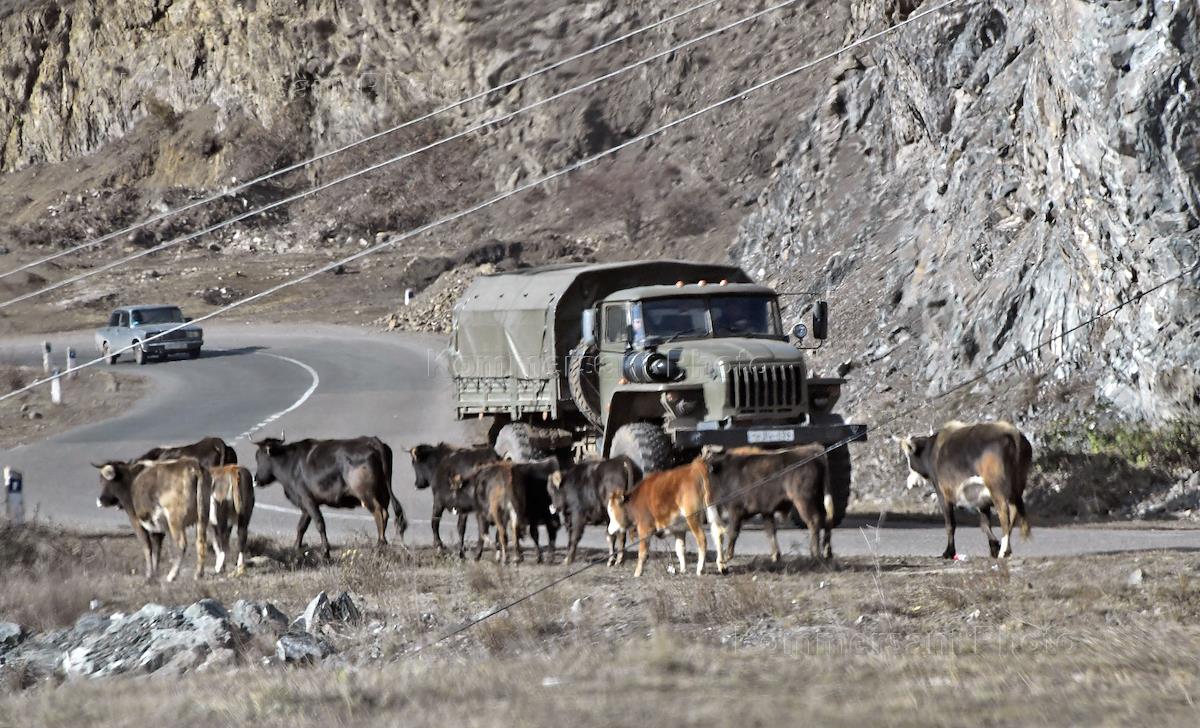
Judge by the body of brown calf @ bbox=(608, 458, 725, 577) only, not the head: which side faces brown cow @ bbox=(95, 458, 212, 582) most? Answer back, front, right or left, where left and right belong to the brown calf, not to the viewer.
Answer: front

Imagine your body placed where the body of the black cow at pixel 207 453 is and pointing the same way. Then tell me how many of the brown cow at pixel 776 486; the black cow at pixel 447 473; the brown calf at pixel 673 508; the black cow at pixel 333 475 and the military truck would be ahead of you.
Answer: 0

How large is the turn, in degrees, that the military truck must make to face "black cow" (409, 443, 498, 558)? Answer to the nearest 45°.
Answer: approximately 90° to its right

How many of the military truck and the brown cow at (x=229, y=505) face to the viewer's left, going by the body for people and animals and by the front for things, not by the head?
0

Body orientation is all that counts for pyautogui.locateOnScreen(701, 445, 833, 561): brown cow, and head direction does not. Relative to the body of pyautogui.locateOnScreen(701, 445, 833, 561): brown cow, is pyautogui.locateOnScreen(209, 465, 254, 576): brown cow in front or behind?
in front

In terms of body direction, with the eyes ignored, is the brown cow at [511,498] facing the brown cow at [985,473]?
no

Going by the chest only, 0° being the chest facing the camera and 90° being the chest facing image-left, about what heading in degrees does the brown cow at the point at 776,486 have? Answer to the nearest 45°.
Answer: approximately 90°

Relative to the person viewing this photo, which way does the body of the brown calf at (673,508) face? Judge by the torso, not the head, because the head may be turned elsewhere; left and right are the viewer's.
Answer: facing to the left of the viewer

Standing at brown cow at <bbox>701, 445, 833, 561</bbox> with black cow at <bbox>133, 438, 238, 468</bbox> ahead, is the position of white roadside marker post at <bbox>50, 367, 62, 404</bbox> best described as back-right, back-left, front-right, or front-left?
front-right

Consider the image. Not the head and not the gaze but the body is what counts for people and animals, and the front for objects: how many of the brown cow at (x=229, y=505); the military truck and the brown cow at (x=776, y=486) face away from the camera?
1

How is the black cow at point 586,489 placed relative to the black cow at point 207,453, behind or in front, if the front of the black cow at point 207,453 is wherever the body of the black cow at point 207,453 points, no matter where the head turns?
behind

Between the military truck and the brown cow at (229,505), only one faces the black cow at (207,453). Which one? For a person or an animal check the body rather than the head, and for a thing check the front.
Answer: the brown cow

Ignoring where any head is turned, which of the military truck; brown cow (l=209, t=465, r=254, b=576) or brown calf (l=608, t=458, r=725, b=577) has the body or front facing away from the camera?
the brown cow

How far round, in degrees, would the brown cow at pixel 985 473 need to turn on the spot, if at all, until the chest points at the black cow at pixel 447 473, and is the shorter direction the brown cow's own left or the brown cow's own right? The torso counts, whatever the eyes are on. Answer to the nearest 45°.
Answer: approximately 45° to the brown cow's own left

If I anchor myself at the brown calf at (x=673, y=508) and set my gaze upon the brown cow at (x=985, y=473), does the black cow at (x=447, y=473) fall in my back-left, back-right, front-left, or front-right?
back-left
